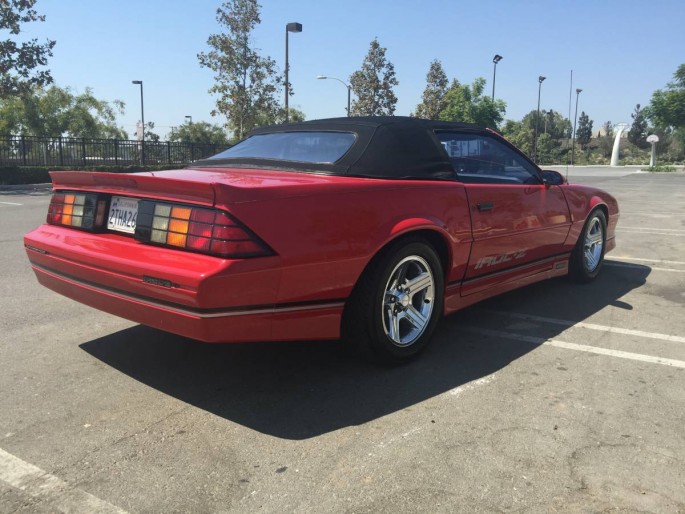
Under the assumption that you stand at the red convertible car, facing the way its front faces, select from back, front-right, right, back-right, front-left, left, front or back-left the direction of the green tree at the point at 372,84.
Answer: front-left

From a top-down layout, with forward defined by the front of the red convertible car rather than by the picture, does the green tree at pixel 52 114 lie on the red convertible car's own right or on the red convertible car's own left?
on the red convertible car's own left

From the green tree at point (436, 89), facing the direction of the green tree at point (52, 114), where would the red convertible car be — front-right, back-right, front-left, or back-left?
front-left

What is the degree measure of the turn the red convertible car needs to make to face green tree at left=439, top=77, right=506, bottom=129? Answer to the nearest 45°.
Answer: approximately 45° to its left

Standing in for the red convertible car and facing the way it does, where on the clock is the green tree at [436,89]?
The green tree is roughly at 11 o'clock from the red convertible car.

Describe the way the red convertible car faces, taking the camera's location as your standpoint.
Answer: facing away from the viewer and to the right of the viewer
